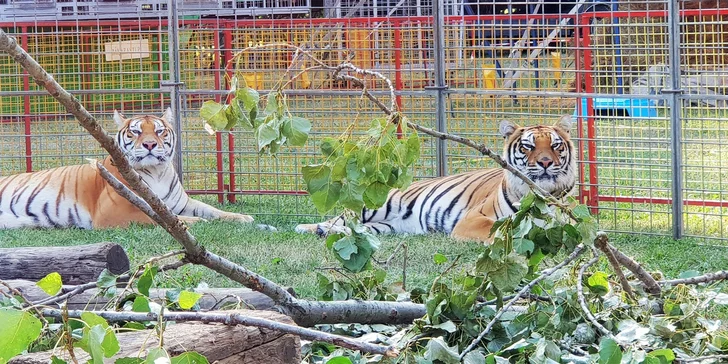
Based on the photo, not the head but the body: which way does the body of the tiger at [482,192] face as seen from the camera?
to the viewer's right

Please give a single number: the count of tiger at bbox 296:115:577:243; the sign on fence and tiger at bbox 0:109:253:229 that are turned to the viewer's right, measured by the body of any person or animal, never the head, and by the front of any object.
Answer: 2

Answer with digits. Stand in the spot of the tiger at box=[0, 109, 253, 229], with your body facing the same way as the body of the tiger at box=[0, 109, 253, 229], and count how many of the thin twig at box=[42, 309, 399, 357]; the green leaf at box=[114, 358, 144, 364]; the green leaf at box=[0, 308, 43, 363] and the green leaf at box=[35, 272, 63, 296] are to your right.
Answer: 4

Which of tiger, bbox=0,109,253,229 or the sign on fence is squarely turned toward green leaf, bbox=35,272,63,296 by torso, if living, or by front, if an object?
the sign on fence

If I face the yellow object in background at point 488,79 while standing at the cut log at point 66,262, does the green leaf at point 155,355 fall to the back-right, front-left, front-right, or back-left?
back-right

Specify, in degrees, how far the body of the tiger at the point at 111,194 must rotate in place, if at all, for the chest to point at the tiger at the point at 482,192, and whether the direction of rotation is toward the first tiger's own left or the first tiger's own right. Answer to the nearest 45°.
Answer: approximately 45° to the first tiger's own right

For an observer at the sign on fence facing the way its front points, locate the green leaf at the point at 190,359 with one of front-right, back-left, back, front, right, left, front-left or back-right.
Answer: front

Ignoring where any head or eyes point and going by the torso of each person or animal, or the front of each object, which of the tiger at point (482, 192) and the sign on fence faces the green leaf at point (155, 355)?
the sign on fence

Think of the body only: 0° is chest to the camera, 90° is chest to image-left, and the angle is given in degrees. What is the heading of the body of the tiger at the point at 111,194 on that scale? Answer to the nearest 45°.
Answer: approximately 270°

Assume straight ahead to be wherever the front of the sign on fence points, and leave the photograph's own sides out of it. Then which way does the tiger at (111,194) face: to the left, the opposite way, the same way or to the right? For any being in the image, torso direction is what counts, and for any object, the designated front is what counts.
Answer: to the left

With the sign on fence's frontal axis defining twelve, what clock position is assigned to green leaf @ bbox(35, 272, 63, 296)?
The green leaf is roughly at 12 o'clock from the sign on fence.

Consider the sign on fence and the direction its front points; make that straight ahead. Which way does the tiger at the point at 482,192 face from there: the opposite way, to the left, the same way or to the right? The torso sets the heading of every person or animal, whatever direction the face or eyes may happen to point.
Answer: to the left

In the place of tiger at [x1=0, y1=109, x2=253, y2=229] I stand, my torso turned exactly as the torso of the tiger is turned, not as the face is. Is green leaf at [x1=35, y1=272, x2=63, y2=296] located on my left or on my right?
on my right

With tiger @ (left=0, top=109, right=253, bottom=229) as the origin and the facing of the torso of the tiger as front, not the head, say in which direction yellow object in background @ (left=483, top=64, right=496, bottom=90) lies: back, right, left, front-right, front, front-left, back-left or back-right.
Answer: front

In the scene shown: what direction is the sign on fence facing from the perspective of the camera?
toward the camera

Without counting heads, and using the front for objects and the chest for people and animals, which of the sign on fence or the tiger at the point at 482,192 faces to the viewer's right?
the tiger
